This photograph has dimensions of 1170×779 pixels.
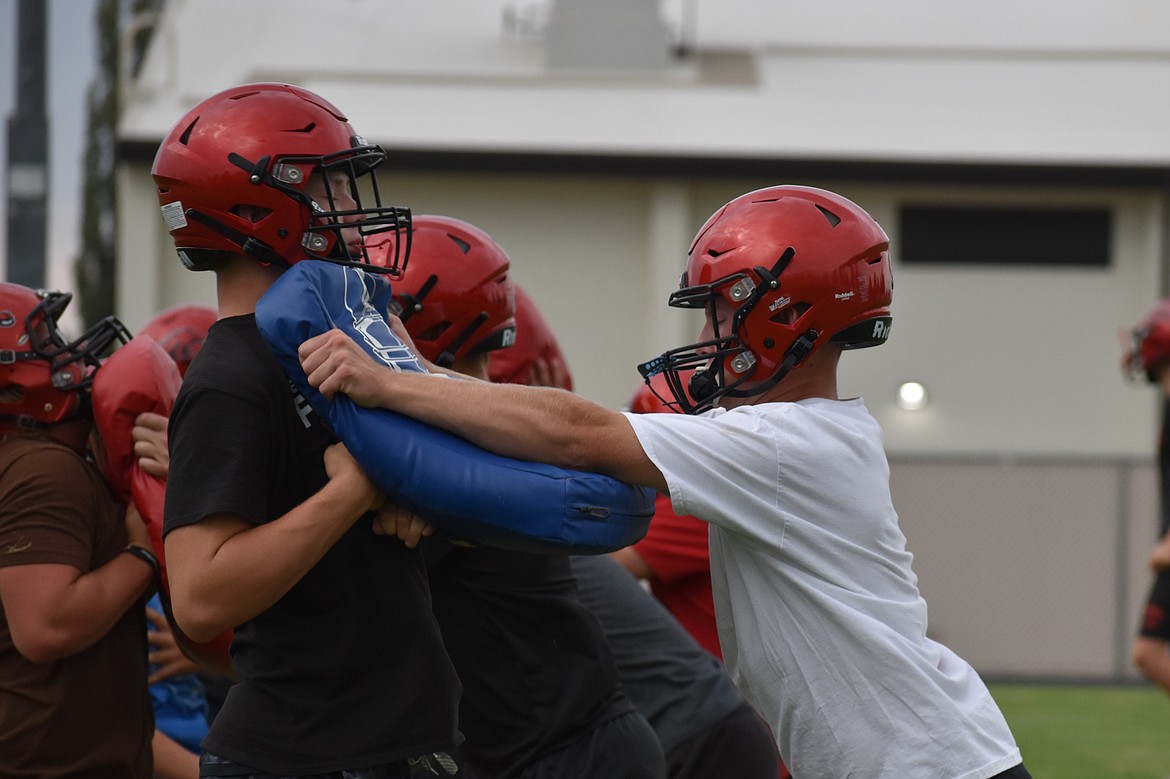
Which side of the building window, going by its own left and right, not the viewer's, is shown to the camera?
front

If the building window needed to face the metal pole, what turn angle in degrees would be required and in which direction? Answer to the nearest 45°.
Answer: approximately 45° to its right
